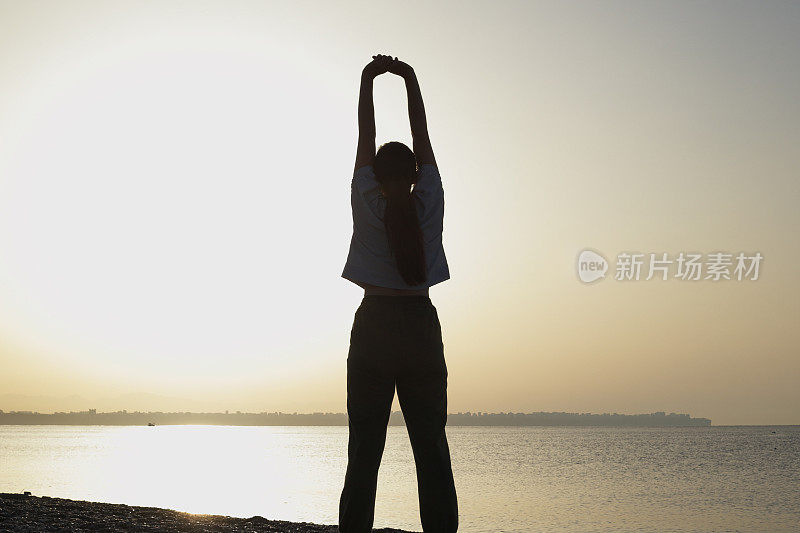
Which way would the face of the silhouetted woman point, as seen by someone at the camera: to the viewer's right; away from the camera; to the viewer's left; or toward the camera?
away from the camera

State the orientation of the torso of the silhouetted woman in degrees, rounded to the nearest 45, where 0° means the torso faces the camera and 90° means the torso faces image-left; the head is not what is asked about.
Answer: approximately 180°
